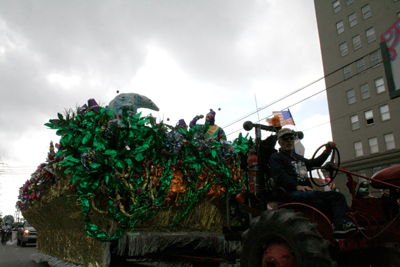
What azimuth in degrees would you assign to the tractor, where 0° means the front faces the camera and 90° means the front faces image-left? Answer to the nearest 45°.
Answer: approximately 315°

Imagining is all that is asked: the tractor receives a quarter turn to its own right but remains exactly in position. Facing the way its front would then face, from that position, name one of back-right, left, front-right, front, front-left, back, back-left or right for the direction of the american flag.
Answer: back-right

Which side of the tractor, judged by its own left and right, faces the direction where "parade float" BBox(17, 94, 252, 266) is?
back

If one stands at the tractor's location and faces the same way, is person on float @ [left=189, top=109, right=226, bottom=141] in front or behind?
behind

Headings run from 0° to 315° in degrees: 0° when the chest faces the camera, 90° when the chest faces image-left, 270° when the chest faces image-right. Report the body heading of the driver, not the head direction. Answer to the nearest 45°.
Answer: approximately 315°

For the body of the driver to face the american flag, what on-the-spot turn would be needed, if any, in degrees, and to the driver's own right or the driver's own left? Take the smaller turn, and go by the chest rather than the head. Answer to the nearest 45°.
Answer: approximately 135° to the driver's own left

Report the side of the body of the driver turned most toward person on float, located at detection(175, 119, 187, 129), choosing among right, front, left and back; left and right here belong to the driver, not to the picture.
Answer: back
